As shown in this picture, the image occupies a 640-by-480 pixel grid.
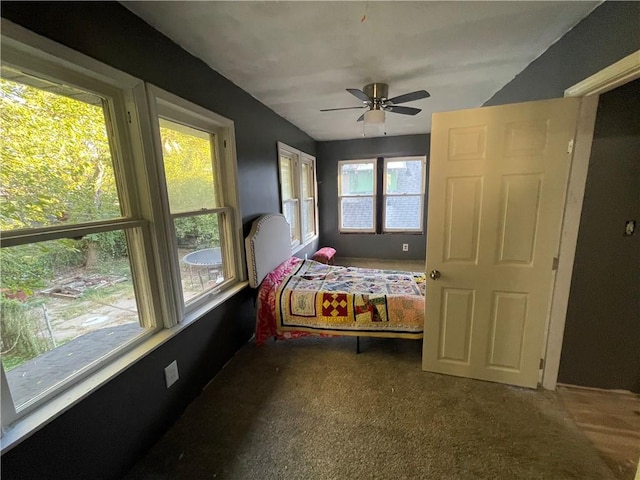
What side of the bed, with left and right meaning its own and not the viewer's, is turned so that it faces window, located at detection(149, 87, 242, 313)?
right

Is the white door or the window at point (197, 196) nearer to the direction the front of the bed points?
the white door

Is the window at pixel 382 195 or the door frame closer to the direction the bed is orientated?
the door frame

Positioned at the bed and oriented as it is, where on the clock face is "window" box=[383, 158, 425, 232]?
The window is roughly at 10 o'clock from the bed.

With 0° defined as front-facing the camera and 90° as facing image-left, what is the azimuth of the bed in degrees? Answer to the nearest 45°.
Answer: approximately 270°

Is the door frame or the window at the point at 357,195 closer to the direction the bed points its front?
the door frame

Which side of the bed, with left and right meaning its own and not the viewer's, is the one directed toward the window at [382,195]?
left

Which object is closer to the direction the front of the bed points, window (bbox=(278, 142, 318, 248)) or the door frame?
the door frame

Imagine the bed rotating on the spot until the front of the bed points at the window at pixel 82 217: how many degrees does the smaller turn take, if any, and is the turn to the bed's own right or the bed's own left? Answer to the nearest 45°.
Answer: approximately 135° to the bed's own right
